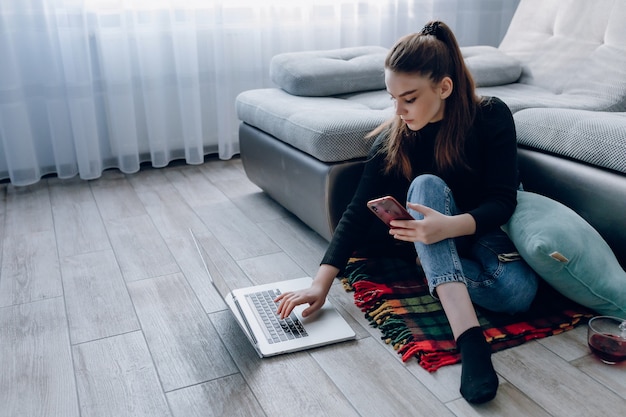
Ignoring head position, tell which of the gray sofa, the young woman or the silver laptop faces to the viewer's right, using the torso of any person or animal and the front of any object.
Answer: the silver laptop

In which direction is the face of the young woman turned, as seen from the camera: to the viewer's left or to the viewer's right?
to the viewer's left

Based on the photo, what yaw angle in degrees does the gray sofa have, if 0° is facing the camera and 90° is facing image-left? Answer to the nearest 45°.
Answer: approximately 45°

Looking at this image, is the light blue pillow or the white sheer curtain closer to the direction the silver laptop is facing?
the light blue pillow

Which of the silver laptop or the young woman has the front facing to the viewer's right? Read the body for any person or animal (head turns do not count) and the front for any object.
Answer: the silver laptop

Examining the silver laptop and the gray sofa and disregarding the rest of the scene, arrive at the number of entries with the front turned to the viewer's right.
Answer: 1

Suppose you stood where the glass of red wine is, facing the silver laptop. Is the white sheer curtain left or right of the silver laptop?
right

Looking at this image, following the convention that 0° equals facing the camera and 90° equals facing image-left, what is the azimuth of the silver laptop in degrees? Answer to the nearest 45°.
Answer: approximately 270°
